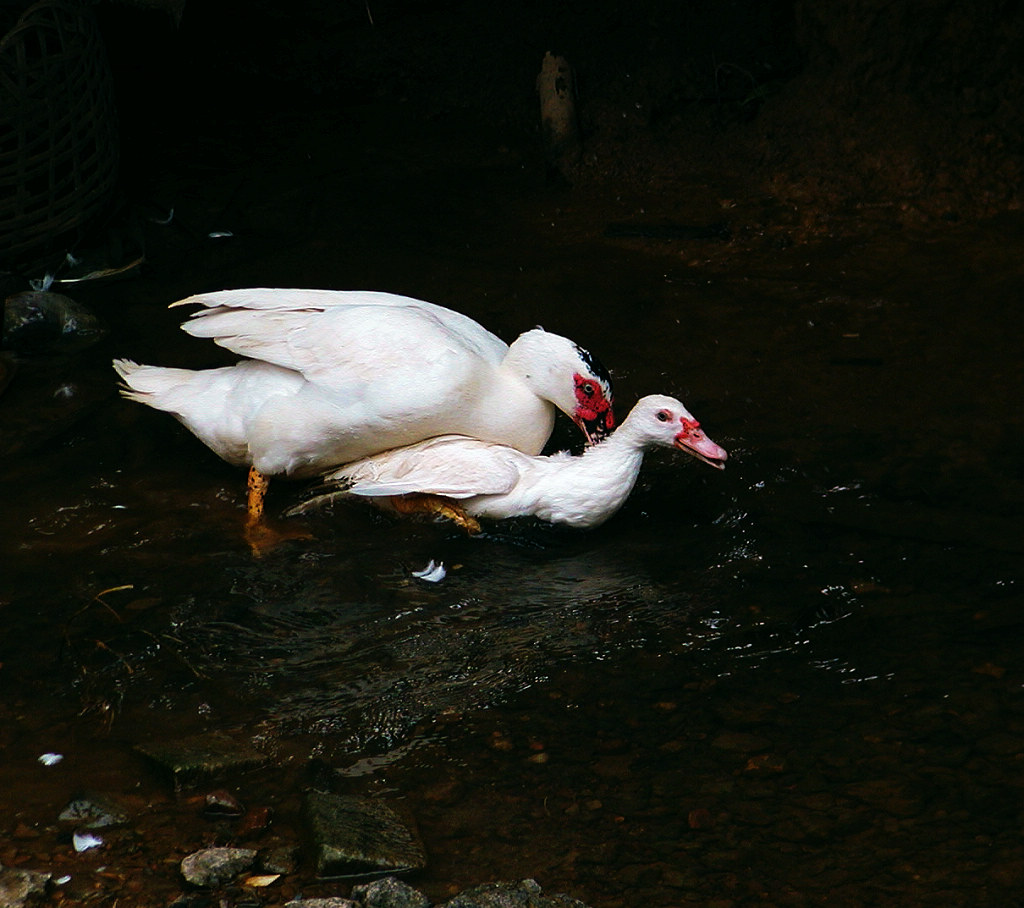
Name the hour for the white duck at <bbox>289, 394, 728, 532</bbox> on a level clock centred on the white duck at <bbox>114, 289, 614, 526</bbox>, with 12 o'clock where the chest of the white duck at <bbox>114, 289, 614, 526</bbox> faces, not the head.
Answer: the white duck at <bbox>289, 394, 728, 532</bbox> is roughly at 1 o'clock from the white duck at <bbox>114, 289, 614, 526</bbox>.

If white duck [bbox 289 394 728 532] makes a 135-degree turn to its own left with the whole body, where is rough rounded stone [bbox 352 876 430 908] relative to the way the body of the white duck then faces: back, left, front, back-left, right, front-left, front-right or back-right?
back-left

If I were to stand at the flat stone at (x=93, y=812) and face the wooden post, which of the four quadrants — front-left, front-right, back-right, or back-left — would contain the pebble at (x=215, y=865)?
back-right

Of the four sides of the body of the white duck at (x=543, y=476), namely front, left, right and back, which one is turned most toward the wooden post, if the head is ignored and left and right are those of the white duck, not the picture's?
left

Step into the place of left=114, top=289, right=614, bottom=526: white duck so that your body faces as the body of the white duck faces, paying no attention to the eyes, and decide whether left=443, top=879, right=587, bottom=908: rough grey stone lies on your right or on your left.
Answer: on your right

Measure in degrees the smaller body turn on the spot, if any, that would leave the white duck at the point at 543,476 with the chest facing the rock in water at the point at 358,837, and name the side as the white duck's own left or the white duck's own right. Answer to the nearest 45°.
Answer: approximately 90° to the white duck's own right

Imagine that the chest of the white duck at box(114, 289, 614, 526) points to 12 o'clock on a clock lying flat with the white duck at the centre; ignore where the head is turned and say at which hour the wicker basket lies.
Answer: The wicker basket is roughly at 8 o'clock from the white duck.

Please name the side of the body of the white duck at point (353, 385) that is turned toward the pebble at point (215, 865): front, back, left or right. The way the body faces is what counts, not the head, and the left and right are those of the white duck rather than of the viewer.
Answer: right

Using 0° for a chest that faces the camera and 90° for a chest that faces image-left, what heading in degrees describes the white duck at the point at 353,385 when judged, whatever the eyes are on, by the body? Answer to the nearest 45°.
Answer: approximately 270°

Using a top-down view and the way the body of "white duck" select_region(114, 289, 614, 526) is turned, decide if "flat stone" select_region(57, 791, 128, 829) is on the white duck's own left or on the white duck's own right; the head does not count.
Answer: on the white duck's own right

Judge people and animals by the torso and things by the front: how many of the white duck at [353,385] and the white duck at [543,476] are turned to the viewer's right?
2

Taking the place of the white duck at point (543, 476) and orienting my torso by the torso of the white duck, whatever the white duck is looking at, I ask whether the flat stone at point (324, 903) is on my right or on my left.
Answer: on my right

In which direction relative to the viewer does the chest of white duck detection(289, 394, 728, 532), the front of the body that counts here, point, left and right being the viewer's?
facing to the right of the viewer

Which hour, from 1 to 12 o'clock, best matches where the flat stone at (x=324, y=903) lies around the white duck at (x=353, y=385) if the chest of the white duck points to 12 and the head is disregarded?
The flat stone is roughly at 3 o'clock from the white duck.
